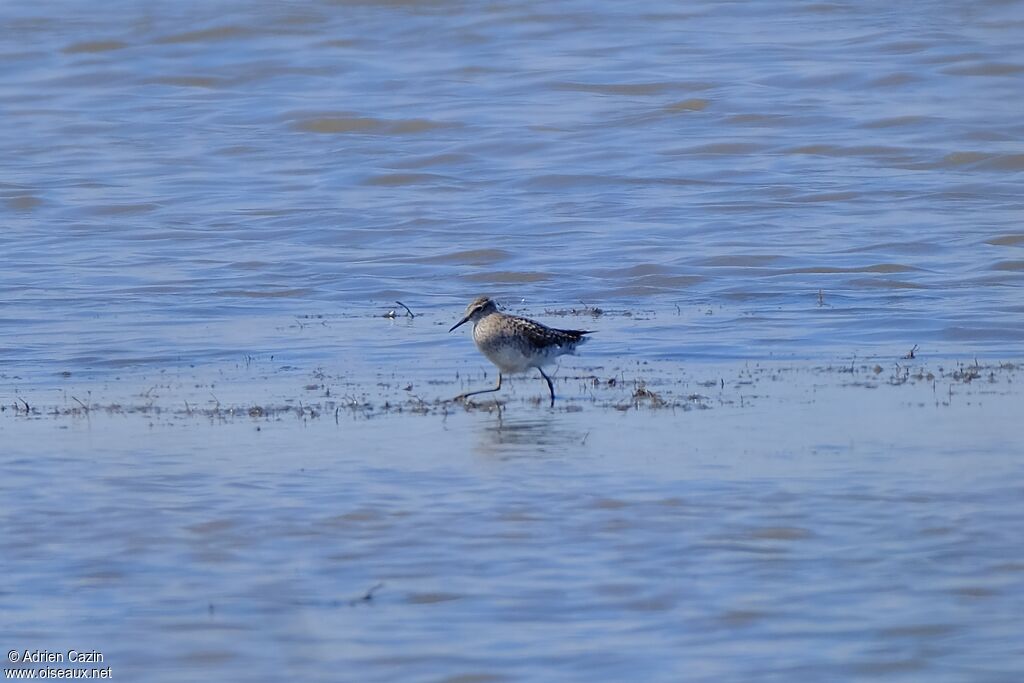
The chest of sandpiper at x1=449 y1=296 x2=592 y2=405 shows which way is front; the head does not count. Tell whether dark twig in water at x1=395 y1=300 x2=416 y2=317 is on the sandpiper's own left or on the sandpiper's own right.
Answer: on the sandpiper's own right

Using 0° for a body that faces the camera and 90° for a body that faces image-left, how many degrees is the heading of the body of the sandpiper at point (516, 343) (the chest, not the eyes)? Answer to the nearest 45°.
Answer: approximately 90°

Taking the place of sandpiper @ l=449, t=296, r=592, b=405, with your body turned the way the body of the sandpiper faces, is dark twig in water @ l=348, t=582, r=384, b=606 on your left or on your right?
on your left
